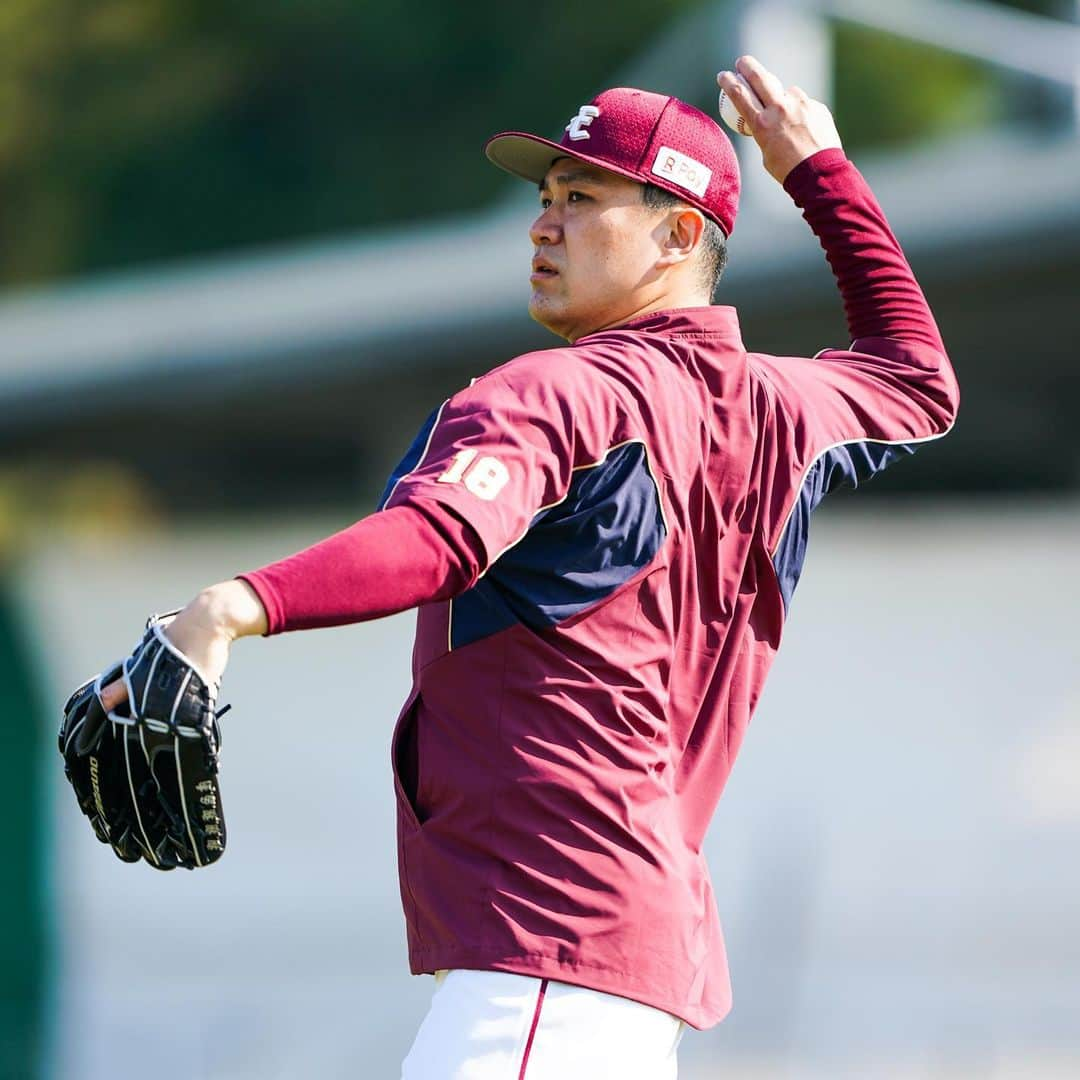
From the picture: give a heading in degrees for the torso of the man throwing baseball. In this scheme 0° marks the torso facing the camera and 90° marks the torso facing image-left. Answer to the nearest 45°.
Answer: approximately 135°
